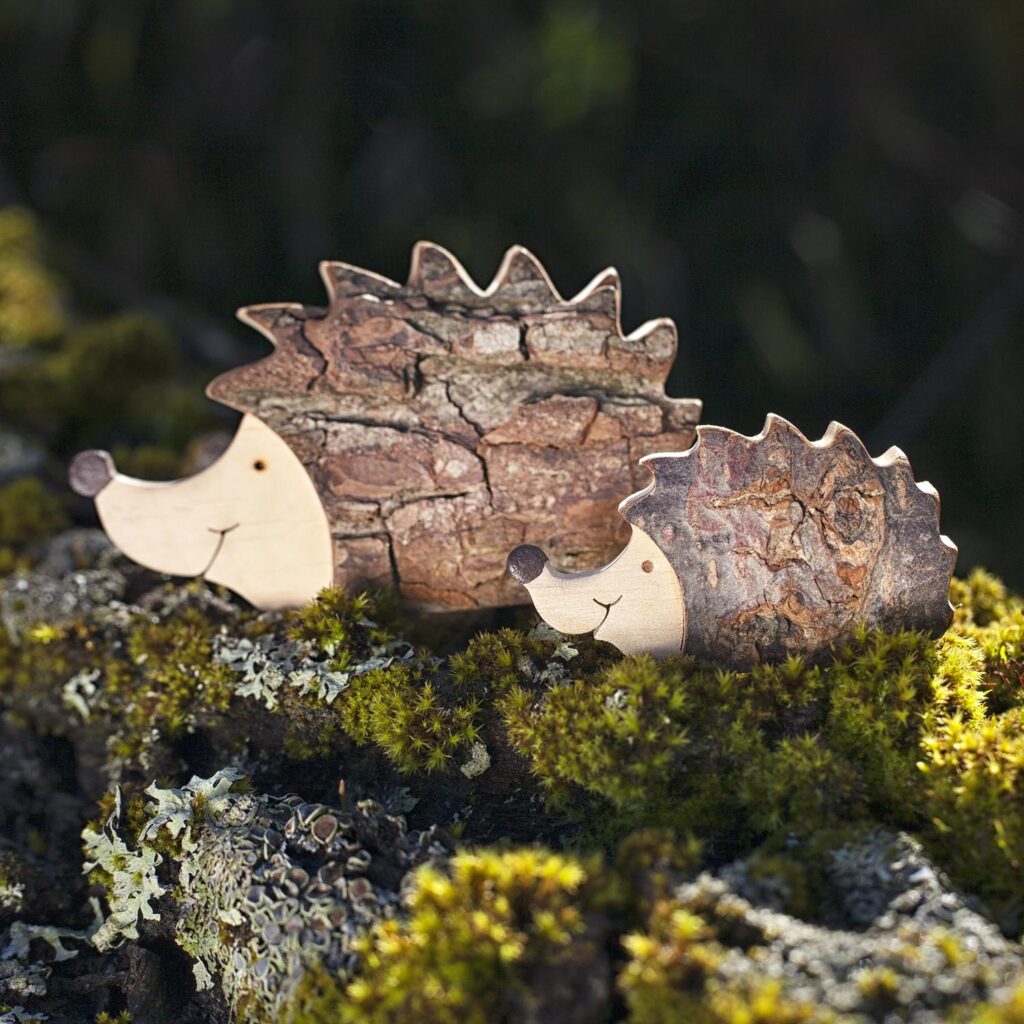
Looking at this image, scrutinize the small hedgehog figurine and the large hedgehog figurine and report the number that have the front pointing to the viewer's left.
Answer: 2

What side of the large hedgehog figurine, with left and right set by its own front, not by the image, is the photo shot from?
left

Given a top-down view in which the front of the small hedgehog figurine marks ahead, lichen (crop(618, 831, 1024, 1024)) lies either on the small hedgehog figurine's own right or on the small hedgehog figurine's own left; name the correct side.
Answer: on the small hedgehog figurine's own left

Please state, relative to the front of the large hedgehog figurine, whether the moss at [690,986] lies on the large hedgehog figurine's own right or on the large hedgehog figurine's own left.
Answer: on the large hedgehog figurine's own left

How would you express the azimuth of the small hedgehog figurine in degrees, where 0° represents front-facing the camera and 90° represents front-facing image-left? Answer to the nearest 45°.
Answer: approximately 90°

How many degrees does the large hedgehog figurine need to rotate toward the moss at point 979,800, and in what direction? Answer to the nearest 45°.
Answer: approximately 135° to its left
